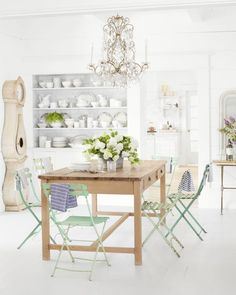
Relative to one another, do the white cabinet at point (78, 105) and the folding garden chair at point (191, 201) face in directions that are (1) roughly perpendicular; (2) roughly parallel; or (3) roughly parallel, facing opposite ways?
roughly perpendicular

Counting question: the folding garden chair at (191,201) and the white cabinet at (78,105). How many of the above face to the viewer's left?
1

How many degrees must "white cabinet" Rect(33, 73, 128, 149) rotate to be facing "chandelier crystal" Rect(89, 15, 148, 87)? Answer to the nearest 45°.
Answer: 0° — it already faces it

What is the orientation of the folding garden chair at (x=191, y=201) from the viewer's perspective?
to the viewer's left

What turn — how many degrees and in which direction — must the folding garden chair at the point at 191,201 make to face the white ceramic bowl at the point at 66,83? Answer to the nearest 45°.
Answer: approximately 45° to its right

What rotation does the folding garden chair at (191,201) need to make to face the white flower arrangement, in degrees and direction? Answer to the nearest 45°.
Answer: approximately 45° to its left

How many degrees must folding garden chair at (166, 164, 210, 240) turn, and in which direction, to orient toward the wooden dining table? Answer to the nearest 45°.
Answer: approximately 45° to its left

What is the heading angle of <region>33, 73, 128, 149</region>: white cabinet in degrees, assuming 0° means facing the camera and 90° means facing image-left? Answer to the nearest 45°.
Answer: approximately 0°

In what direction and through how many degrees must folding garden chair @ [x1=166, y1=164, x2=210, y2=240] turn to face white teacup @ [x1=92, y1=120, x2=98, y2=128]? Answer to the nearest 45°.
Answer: approximately 45° to its right
